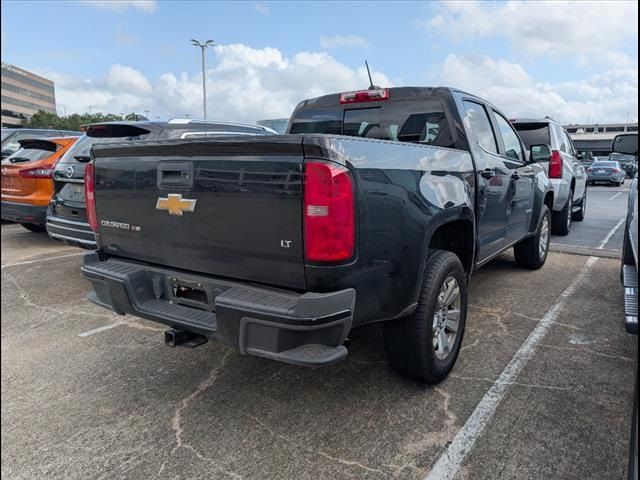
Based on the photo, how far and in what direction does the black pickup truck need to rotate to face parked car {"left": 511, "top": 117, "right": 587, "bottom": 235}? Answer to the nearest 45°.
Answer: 0° — it already faces it

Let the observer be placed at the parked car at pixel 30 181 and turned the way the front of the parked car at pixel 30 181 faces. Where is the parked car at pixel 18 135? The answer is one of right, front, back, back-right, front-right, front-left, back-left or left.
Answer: front-left

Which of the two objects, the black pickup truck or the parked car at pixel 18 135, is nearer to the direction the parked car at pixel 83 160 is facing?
the parked car

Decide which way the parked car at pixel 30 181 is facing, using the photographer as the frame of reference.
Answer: facing away from the viewer and to the right of the viewer

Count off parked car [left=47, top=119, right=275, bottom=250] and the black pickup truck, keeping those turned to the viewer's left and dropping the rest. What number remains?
0

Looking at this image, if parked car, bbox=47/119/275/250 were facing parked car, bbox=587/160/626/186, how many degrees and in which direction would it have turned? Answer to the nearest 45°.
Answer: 0° — it already faces it

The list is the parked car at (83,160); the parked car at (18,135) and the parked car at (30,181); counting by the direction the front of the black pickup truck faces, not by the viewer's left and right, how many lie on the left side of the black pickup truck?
3

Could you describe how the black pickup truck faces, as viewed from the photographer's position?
facing away from the viewer and to the right of the viewer

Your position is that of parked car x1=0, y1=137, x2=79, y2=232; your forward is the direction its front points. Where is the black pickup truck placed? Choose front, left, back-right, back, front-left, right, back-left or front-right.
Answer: back-right

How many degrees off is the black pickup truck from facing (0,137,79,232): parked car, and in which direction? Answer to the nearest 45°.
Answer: approximately 90° to its left

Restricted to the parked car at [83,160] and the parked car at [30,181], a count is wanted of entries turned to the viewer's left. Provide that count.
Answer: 0

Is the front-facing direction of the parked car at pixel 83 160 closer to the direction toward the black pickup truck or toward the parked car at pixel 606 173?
the parked car

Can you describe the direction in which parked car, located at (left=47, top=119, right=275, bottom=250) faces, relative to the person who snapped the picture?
facing away from the viewer and to the right of the viewer

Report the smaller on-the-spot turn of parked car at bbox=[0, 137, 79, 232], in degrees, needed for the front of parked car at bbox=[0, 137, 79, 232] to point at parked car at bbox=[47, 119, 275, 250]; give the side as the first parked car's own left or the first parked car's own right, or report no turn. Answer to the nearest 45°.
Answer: approximately 135° to the first parked car's own right
